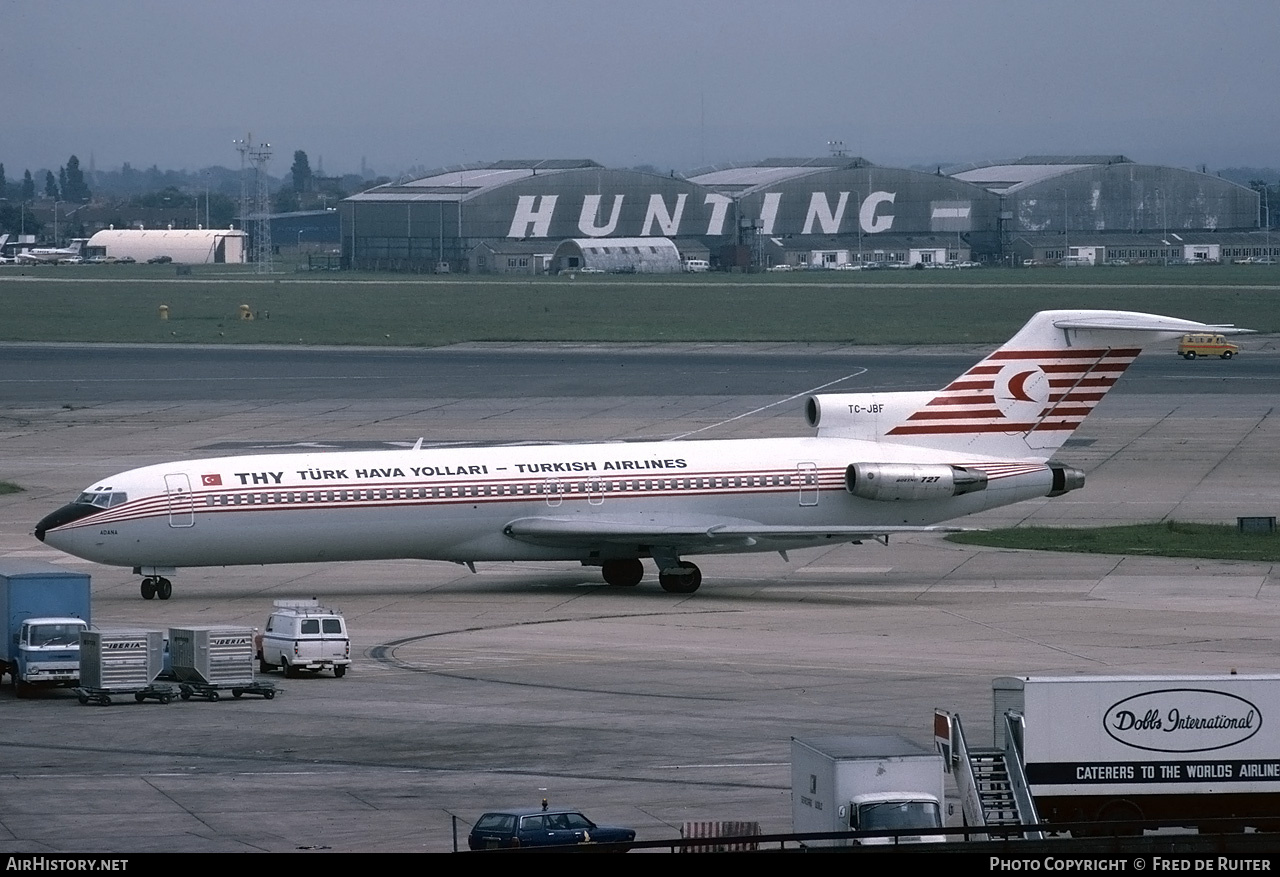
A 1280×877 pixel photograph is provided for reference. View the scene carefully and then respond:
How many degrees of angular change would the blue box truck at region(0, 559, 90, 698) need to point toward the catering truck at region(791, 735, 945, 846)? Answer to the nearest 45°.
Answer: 0° — it already faces it

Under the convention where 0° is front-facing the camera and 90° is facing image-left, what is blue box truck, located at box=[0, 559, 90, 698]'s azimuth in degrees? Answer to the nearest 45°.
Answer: approximately 315°

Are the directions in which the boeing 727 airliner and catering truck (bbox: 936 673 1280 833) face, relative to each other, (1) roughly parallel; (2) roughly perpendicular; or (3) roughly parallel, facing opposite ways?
roughly parallel, facing opposite ways

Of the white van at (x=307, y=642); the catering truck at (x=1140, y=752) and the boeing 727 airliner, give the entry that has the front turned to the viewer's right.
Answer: the catering truck

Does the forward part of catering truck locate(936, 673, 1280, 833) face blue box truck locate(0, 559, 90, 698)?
no

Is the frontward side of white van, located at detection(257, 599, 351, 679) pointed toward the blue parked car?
no

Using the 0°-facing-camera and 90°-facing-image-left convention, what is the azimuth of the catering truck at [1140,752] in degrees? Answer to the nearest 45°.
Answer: approximately 270°

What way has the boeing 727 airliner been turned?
to the viewer's left

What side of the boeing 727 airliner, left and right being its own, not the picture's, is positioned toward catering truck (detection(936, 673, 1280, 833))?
left

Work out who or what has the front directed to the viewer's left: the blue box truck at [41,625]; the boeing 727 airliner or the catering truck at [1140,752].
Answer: the boeing 727 airliner

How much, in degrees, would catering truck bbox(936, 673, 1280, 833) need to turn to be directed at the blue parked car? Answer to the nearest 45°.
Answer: approximately 135° to its right
